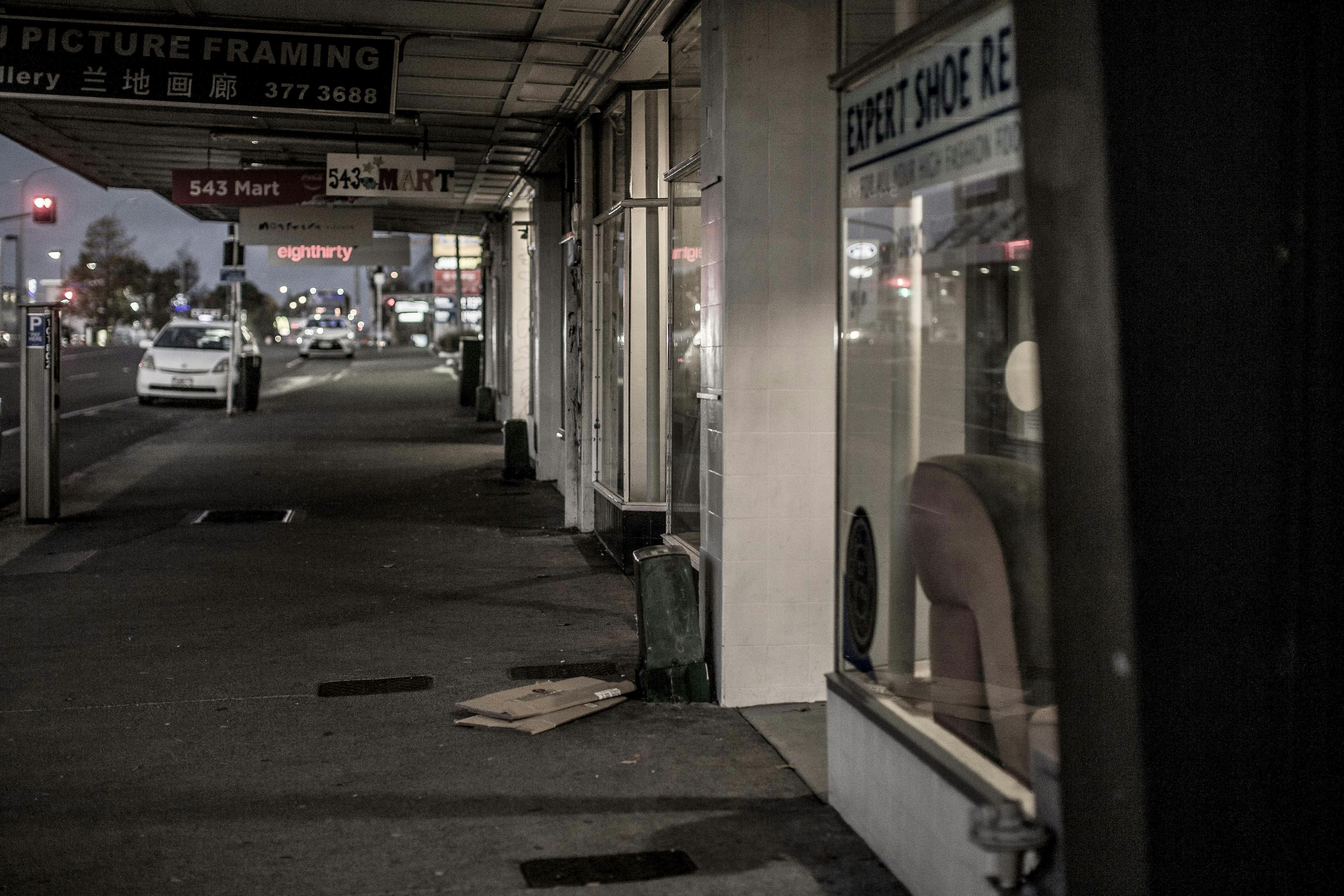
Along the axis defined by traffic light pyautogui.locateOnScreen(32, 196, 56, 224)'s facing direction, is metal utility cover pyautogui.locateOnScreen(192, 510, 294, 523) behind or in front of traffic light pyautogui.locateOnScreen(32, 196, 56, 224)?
in front

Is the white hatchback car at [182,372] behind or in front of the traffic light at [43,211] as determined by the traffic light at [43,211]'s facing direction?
in front

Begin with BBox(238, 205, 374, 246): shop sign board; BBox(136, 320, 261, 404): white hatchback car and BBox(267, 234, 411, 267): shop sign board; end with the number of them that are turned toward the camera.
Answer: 3

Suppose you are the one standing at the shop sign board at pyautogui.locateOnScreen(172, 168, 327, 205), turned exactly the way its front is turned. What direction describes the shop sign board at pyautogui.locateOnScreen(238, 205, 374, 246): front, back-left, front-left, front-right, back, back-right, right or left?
back

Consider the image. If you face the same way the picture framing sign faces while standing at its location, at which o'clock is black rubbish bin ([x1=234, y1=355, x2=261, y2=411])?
The black rubbish bin is roughly at 6 o'clock from the picture framing sign.

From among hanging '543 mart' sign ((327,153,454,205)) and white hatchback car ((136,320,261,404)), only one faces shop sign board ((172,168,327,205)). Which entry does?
the white hatchback car

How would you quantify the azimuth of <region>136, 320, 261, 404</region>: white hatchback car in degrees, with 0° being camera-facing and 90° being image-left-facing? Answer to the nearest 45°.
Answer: approximately 0°

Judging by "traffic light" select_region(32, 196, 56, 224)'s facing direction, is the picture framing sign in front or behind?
in front

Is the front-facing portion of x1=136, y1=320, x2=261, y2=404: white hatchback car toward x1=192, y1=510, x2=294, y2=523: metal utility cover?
yes

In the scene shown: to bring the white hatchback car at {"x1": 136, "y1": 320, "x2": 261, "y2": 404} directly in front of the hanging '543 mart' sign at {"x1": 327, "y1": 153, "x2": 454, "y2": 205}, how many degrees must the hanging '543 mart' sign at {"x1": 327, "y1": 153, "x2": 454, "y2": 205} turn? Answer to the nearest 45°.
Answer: approximately 180°

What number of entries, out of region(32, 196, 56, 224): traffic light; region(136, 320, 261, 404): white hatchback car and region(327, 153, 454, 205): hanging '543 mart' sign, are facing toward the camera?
3
